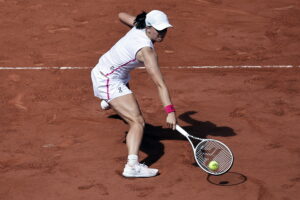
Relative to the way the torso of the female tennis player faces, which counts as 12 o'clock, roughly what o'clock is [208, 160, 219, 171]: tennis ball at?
The tennis ball is roughly at 1 o'clock from the female tennis player.

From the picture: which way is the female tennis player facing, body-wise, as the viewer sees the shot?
to the viewer's right
